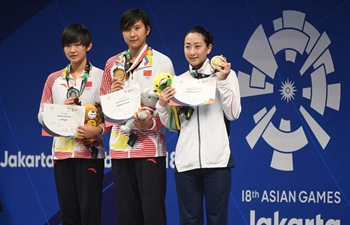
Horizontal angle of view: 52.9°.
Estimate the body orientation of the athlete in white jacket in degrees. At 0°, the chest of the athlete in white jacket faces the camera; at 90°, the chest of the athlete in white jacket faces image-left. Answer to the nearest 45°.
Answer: approximately 0°
